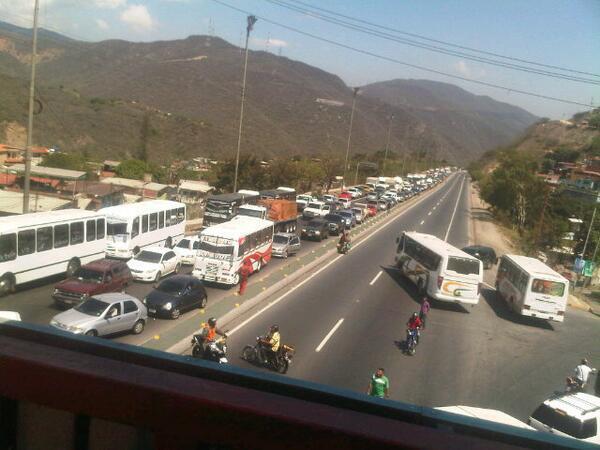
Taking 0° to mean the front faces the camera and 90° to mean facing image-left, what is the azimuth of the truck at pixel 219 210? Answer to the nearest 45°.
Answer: approximately 45°

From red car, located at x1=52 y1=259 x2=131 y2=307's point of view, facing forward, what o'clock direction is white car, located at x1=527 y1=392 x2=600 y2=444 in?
The white car is roughly at 9 o'clock from the red car.

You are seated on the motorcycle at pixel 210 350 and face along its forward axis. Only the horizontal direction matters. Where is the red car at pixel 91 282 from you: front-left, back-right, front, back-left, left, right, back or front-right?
back

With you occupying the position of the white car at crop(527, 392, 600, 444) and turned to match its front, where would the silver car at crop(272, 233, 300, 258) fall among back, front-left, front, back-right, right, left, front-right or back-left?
left

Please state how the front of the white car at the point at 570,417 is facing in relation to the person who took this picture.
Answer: facing away from the viewer and to the right of the viewer

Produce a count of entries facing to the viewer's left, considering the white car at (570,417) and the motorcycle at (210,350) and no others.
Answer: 0

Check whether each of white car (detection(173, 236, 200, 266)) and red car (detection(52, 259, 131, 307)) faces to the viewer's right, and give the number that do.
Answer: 0

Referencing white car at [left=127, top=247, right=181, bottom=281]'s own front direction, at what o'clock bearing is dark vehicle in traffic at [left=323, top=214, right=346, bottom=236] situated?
The dark vehicle in traffic is roughly at 6 o'clock from the white car.

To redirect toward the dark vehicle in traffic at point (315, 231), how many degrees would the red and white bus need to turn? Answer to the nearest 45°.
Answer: approximately 180°

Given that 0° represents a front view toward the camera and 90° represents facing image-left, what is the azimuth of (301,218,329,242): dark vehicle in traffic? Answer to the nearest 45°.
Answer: approximately 45°

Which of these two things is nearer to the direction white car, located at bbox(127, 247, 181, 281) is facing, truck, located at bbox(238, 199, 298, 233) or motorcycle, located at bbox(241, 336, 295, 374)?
the motorcycle
